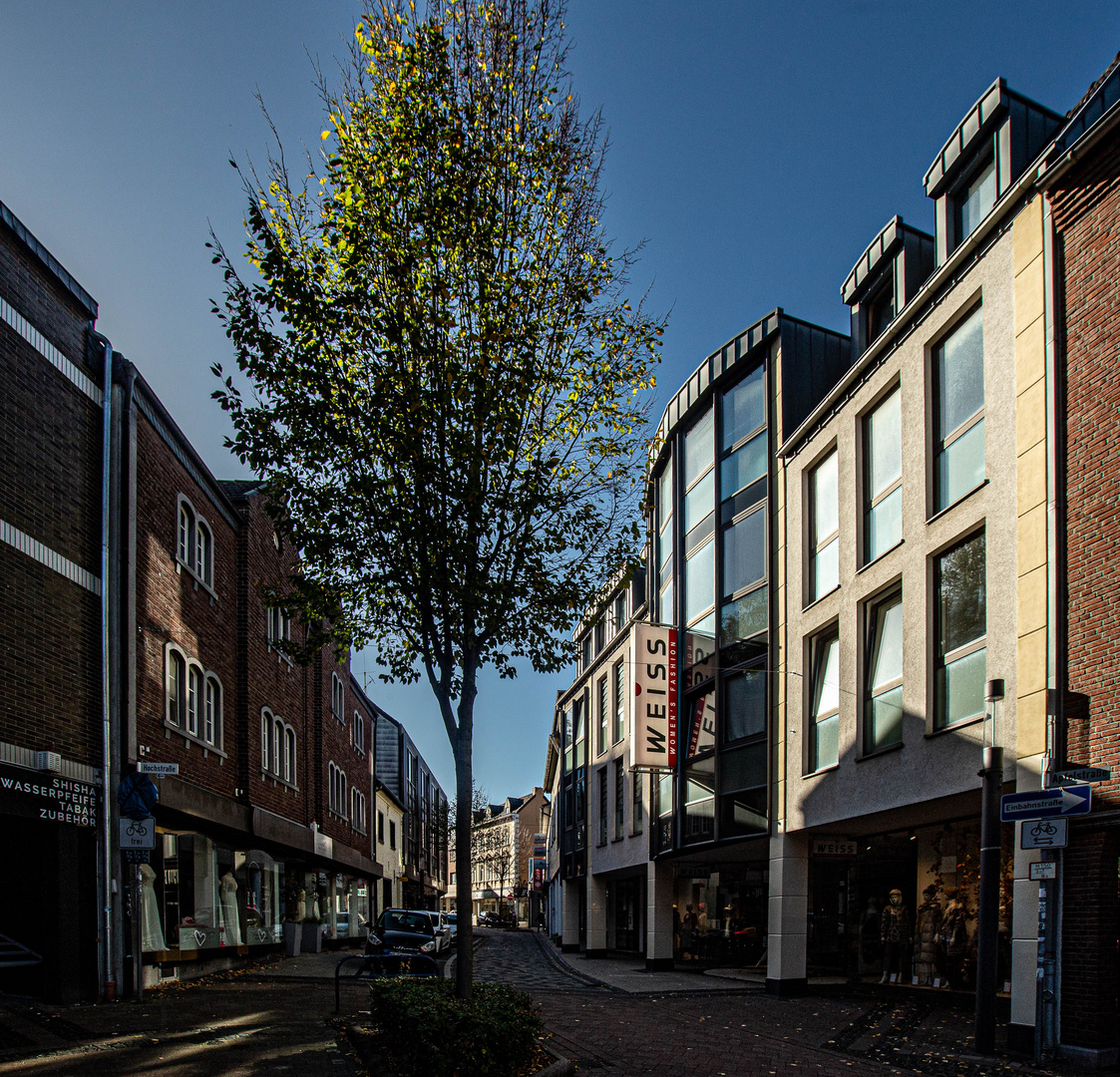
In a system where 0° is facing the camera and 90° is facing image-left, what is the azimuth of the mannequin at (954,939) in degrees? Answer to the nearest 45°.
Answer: approximately 45°

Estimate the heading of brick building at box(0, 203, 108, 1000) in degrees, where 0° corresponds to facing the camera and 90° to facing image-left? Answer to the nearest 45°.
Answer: approximately 315°

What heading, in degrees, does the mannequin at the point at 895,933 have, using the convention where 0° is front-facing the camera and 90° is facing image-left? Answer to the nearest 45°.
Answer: approximately 45°

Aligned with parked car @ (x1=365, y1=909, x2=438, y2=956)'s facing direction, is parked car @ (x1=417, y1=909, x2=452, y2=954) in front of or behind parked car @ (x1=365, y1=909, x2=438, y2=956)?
behind

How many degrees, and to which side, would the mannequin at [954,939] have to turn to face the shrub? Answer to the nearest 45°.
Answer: approximately 45° to its left
